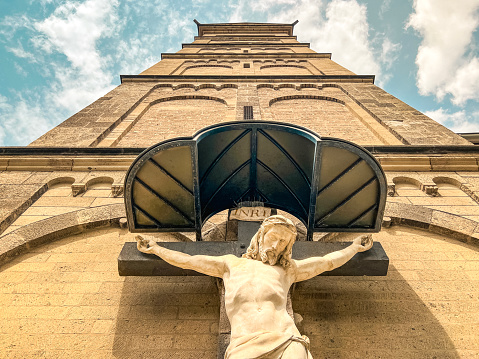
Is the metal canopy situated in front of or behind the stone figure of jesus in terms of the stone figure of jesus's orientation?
behind

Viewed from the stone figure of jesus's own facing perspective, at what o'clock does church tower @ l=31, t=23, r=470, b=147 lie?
The church tower is roughly at 6 o'clock from the stone figure of jesus.

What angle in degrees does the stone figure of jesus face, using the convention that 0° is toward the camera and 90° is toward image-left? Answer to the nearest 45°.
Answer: approximately 0°
